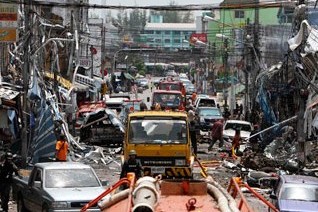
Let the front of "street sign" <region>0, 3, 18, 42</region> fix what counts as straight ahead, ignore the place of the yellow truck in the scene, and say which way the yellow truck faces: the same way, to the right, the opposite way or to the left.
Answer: the same way

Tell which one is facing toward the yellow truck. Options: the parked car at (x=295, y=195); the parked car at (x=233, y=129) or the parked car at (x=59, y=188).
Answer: the parked car at (x=233, y=129)

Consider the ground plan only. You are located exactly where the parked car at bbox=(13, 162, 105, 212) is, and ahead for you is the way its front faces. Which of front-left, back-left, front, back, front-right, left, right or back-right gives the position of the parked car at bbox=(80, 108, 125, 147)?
back-left

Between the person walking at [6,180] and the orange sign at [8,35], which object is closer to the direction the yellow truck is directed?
the person walking

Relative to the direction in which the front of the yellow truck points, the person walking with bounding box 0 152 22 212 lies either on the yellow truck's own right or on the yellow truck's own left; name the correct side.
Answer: on the yellow truck's own right

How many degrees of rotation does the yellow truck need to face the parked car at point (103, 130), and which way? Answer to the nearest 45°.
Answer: approximately 180°

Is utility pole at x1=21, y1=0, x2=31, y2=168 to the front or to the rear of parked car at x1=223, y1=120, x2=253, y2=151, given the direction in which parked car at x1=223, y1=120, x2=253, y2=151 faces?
to the front

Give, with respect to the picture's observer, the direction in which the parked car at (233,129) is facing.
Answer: facing the viewer

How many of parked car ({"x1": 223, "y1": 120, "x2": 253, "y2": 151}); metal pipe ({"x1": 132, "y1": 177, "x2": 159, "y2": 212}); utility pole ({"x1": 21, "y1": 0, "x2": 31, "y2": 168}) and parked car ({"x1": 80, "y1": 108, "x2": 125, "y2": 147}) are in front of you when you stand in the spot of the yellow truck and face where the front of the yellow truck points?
1

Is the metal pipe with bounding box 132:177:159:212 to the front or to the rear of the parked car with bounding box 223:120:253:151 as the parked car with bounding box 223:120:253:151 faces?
to the front

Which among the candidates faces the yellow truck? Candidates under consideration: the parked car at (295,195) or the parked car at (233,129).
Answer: the parked car at (233,129)

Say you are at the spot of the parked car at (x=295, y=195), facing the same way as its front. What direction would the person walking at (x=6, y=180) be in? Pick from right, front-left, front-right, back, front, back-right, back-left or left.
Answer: right

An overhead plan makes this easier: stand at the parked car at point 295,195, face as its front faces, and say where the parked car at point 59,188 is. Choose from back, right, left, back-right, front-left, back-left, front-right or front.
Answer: right

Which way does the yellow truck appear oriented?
toward the camera
